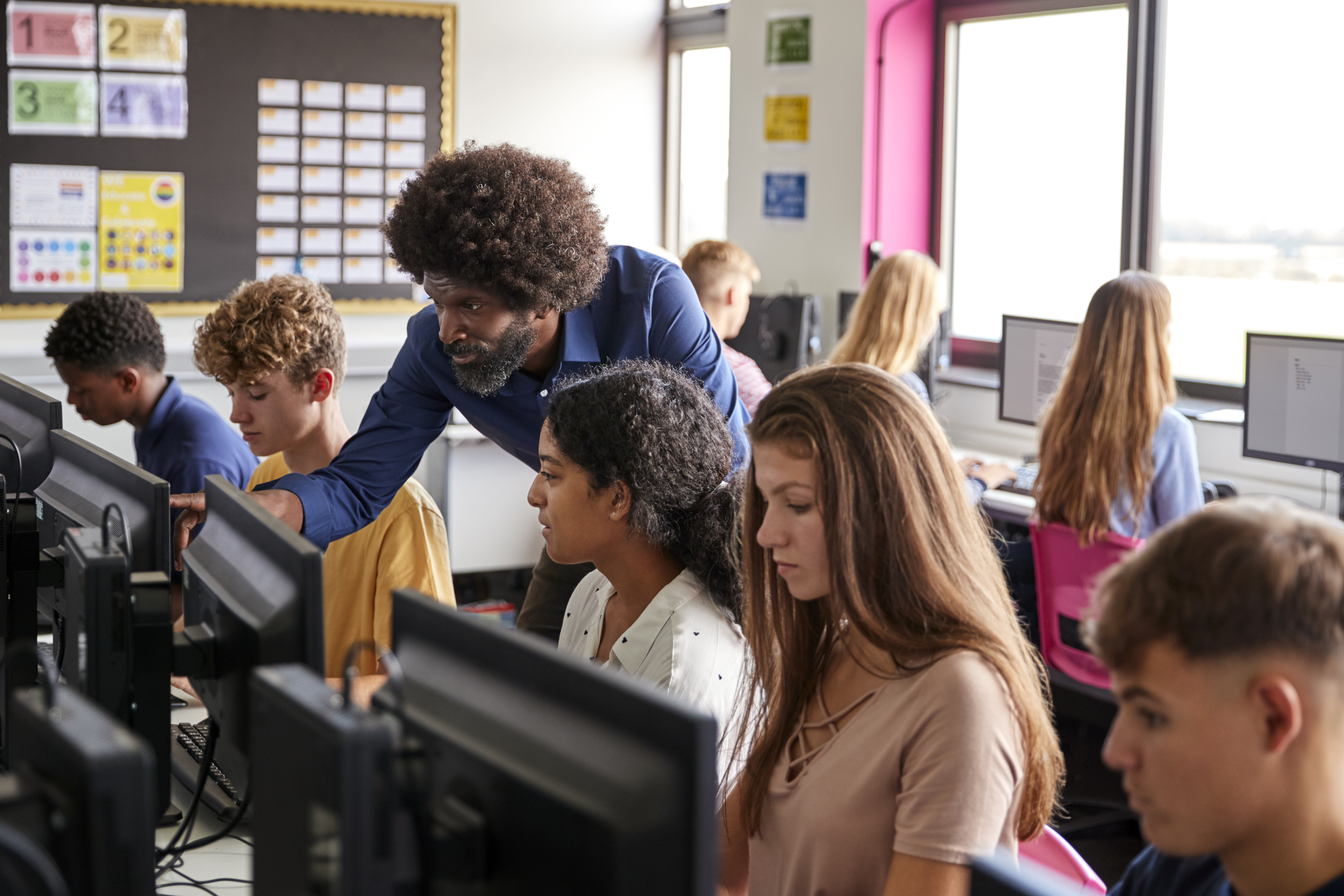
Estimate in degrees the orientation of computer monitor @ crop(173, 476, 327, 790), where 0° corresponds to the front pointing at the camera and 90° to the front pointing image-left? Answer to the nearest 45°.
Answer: approximately 225°

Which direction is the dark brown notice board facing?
toward the camera

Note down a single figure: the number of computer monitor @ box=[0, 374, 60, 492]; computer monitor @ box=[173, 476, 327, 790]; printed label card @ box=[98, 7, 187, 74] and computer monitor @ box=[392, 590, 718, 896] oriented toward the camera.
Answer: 1

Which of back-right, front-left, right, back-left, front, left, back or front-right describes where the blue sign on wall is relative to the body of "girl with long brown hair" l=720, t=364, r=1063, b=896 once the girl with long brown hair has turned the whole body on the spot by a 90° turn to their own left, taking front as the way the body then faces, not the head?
back-left

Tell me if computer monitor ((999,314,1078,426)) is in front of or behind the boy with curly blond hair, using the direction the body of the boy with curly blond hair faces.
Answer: behind

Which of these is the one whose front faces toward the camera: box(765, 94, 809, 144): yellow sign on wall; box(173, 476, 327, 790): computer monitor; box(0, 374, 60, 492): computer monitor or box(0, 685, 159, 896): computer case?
the yellow sign on wall

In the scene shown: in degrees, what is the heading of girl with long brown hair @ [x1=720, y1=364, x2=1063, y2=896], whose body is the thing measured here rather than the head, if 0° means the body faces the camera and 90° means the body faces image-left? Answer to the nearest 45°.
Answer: approximately 45°

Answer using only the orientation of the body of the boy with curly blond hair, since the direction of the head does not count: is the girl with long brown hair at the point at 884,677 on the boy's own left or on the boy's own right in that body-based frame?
on the boy's own left

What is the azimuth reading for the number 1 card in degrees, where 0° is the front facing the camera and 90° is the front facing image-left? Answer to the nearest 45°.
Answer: approximately 0°

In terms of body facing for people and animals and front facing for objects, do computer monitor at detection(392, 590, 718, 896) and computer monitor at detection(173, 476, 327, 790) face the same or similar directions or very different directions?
same or similar directions

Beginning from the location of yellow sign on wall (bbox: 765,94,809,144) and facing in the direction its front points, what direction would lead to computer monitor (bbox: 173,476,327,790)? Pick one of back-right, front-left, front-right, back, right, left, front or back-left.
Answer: front

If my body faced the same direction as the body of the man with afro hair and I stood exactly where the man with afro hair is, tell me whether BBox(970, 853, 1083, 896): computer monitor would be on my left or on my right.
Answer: on my left

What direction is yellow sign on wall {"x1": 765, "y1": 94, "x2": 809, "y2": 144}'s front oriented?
toward the camera

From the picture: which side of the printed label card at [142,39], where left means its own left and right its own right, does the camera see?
front

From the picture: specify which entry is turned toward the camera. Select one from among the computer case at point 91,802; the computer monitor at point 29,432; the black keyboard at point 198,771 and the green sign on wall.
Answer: the green sign on wall

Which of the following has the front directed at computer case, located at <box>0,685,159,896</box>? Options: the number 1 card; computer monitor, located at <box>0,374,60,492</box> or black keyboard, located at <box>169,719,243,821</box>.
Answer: the number 1 card

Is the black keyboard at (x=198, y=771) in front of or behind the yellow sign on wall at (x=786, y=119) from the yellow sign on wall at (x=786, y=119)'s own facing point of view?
in front

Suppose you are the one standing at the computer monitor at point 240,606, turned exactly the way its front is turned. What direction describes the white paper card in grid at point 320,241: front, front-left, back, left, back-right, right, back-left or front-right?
front-left

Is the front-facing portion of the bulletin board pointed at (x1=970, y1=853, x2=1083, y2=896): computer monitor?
yes

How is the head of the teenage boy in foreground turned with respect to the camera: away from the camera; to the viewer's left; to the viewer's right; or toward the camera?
to the viewer's left

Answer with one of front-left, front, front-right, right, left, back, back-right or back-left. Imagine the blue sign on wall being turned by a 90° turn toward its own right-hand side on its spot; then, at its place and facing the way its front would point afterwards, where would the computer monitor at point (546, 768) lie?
left

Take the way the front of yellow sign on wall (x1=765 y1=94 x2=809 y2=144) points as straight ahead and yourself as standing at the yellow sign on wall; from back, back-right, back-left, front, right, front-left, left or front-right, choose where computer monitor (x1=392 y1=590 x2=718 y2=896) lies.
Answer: front
